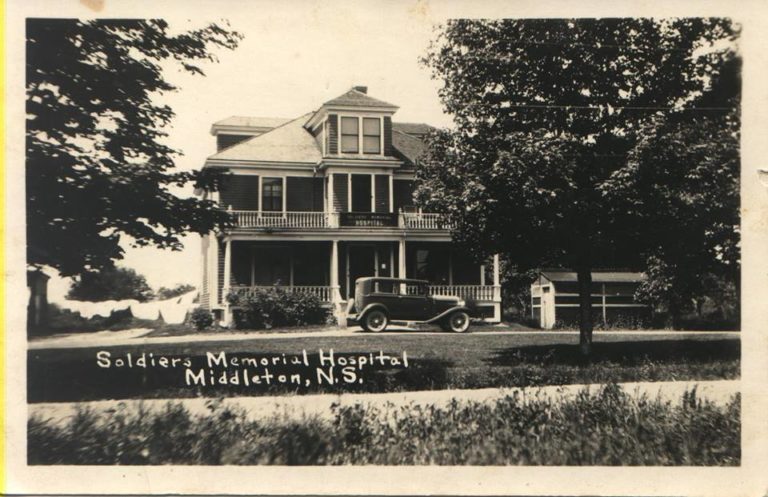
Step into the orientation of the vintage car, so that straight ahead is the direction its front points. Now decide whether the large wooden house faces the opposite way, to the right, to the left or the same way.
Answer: to the right

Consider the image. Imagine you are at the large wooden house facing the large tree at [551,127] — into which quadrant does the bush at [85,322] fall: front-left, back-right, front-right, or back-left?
back-right

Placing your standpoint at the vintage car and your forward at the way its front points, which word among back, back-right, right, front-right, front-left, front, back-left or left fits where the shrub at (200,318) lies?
back

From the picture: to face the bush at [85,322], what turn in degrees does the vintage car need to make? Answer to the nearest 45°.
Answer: approximately 180°

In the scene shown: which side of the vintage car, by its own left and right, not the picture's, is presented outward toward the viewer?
right

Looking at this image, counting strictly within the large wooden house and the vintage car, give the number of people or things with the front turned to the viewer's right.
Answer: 1

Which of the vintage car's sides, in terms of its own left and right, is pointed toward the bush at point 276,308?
back

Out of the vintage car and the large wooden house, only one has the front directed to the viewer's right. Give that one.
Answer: the vintage car

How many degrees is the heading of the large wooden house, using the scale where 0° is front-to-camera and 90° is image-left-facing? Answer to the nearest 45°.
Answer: approximately 0°
